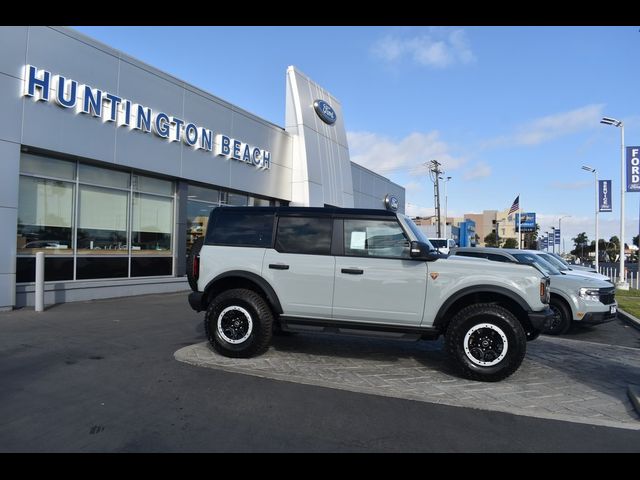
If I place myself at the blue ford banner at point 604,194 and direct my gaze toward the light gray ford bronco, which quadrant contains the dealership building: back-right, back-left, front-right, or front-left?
front-right

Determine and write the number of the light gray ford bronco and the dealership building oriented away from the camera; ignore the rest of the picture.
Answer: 0

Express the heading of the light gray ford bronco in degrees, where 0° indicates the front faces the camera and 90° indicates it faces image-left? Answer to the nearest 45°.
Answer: approximately 270°

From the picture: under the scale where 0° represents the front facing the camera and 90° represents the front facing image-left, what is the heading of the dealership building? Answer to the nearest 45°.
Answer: approximately 315°

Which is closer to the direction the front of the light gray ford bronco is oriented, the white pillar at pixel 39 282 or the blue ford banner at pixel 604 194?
the blue ford banner

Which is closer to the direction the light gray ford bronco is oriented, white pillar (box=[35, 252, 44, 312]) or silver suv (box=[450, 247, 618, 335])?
the silver suv

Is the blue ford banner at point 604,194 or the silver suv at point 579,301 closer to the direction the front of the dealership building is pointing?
the silver suv

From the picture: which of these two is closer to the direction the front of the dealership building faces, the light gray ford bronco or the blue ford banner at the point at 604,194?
the light gray ford bronco

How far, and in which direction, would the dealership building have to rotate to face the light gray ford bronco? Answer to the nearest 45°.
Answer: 0° — it already faces it

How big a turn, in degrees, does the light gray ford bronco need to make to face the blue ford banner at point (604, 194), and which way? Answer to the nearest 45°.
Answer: approximately 45° to its left

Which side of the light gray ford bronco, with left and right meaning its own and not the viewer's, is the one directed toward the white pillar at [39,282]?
back

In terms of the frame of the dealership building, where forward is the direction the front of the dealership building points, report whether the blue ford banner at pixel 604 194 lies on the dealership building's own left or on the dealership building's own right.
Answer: on the dealership building's own left

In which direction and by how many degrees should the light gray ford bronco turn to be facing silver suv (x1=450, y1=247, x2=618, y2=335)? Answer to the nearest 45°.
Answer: approximately 45° to its left
